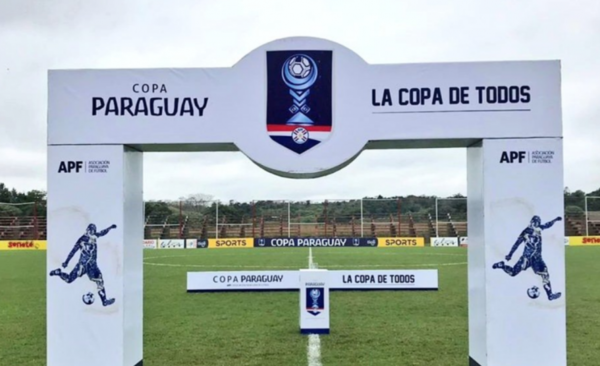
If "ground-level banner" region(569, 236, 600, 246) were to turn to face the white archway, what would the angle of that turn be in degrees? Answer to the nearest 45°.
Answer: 0° — it already faces it

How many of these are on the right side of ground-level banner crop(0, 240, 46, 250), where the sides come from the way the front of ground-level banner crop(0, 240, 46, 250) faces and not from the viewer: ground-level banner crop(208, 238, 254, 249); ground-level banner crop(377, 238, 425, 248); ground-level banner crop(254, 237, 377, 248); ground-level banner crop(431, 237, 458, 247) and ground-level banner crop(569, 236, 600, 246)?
0

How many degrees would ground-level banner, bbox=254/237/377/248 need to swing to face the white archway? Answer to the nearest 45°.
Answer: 0° — it already faces it

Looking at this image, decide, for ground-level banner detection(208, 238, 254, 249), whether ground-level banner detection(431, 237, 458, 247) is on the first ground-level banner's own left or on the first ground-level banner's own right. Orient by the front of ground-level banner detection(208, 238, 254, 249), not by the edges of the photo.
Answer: on the first ground-level banner's own left

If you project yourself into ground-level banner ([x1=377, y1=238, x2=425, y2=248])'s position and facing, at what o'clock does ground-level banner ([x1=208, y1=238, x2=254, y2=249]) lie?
ground-level banner ([x1=208, y1=238, x2=254, y2=249]) is roughly at 3 o'clock from ground-level banner ([x1=377, y1=238, x2=425, y2=248]).

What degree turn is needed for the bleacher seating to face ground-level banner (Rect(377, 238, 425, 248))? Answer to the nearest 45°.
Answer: approximately 45° to its left

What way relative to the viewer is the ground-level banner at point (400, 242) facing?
toward the camera

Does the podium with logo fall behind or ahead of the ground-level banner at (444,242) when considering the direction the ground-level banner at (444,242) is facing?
ahead

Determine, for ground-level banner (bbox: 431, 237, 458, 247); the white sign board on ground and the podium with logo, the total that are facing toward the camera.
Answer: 3

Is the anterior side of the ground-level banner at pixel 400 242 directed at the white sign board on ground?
yes

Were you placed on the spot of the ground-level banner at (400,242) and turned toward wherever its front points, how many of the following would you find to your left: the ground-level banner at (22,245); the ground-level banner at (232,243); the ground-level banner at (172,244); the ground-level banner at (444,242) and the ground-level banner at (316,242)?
1

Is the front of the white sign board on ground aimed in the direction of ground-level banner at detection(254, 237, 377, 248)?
no

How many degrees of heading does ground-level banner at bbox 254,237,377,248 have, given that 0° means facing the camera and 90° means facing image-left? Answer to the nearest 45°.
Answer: approximately 0°

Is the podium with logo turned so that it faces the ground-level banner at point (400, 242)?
no

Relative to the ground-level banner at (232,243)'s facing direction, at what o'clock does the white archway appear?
The white archway is roughly at 12 o'clock from the ground-level banner.

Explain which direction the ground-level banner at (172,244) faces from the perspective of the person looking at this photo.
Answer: facing the viewer

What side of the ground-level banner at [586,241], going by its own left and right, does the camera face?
front
